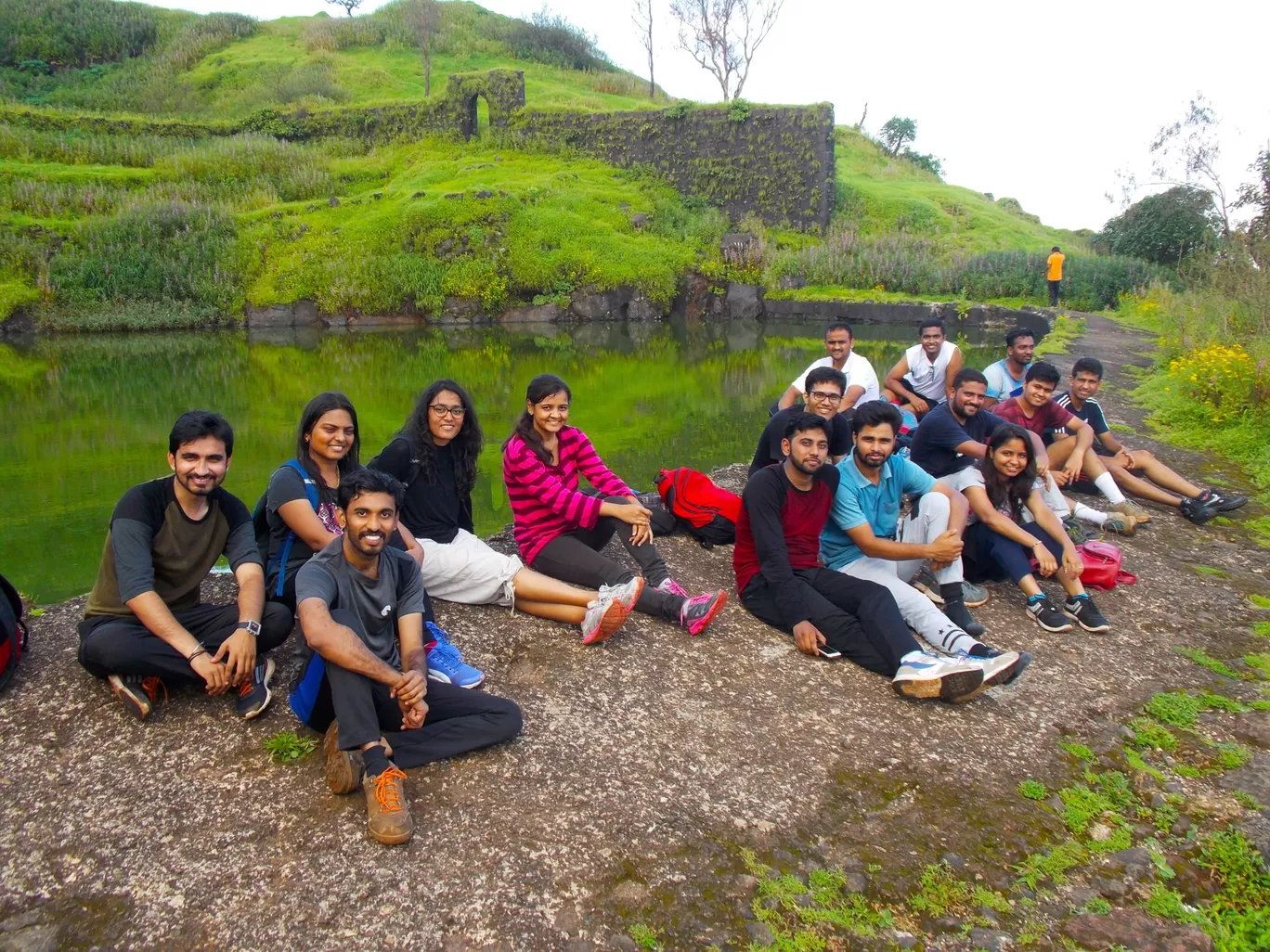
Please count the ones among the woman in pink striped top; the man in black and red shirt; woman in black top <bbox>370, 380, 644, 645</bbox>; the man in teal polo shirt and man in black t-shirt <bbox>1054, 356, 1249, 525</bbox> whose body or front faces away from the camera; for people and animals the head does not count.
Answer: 0

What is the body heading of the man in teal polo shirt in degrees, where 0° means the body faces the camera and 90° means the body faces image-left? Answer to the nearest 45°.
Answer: approximately 315°

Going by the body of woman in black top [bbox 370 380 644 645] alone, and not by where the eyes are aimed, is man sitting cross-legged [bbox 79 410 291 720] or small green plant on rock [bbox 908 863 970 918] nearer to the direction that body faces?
the small green plant on rock

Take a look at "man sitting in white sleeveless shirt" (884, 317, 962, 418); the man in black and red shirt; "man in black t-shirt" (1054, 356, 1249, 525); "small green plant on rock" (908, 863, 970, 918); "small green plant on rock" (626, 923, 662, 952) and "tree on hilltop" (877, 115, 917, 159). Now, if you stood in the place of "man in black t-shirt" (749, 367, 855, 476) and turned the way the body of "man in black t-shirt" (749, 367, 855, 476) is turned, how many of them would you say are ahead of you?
3

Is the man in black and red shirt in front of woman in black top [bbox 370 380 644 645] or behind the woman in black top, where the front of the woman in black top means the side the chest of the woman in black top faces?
in front

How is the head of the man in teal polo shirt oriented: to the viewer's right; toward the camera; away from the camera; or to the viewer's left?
toward the camera

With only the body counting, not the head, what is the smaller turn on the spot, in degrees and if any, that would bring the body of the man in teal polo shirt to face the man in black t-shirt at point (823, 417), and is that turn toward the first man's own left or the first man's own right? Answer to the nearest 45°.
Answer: approximately 180°

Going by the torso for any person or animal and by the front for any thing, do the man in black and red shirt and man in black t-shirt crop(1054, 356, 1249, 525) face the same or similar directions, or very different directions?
same or similar directions

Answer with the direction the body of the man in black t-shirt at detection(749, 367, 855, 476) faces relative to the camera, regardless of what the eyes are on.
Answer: toward the camera

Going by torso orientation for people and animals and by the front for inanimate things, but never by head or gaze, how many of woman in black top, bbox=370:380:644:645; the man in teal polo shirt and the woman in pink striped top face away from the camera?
0

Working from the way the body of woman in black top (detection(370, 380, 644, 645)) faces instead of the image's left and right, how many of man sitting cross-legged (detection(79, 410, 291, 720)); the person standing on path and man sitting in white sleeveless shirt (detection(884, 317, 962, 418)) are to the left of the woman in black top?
2

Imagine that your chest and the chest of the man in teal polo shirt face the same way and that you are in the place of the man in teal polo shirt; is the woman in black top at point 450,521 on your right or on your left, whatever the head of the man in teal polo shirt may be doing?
on your right

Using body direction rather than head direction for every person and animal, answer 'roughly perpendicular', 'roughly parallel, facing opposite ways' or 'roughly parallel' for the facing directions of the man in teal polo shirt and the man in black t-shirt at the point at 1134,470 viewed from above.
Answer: roughly parallel

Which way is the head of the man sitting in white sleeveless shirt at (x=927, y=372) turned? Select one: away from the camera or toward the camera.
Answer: toward the camera

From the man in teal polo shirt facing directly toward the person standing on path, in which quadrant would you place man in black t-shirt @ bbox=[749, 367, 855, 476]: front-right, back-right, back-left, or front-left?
front-left

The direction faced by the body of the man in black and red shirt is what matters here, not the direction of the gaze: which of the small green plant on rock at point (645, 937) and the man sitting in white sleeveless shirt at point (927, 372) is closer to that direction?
the small green plant on rock

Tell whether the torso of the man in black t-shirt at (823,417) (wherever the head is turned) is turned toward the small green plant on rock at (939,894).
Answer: yes

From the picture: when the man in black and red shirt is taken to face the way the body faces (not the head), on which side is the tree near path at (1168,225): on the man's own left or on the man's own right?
on the man's own left

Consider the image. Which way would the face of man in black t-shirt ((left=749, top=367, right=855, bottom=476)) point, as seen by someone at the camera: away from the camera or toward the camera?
toward the camera
